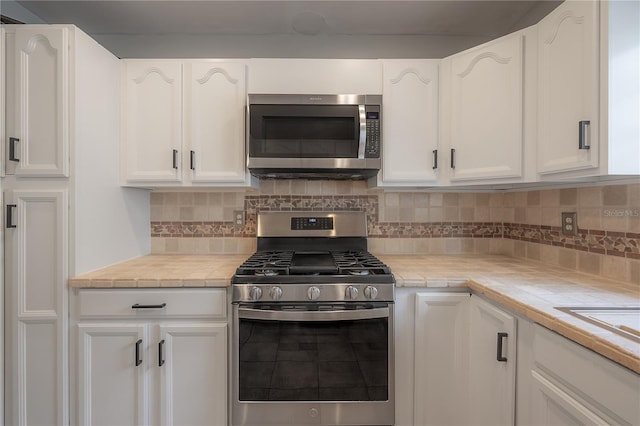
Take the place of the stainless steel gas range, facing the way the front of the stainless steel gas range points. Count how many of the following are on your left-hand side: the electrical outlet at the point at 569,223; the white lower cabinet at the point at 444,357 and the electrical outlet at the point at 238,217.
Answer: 2

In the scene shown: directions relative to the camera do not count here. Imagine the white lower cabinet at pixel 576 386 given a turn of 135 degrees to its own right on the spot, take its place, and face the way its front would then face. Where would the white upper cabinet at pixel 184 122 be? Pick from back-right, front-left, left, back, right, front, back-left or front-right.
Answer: left

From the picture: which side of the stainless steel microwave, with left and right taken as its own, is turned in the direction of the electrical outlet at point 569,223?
left

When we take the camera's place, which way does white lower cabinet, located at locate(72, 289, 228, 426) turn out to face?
facing the viewer

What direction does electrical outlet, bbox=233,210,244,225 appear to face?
toward the camera

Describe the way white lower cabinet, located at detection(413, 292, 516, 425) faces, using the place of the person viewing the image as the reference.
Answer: facing the viewer and to the left of the viewer

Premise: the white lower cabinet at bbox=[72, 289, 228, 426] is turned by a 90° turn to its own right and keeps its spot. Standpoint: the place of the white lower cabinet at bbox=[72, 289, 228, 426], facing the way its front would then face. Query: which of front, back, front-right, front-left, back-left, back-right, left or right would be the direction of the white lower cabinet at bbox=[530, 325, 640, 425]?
back-left

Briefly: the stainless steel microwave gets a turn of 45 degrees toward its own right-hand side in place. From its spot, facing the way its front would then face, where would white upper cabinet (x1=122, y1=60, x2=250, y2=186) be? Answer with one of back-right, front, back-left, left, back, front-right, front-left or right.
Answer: front-right

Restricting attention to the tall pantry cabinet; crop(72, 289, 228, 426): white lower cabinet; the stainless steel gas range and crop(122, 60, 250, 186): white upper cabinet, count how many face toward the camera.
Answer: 4

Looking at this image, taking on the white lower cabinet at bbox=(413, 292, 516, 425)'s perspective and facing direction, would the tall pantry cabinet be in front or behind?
in front

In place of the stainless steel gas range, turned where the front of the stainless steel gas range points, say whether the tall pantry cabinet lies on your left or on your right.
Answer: on your right

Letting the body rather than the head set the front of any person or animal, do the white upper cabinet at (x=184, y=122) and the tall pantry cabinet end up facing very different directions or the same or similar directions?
same or similar directions
